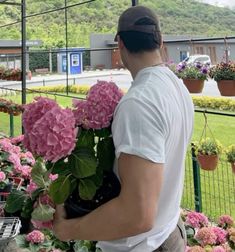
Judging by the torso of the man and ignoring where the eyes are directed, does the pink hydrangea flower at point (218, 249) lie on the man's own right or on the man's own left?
on the man's own right

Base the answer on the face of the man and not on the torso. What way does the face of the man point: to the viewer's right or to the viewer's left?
to the viewer's left

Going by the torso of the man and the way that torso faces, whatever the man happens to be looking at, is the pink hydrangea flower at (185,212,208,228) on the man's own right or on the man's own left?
on the man's own right

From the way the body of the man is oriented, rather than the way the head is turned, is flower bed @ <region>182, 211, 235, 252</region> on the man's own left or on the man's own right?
on the man's own right

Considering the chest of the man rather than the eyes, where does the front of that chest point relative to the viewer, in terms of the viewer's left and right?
facing away from the viewer and to the left of the viewer

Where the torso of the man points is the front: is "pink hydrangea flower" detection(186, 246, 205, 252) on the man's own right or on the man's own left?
on the man's own right

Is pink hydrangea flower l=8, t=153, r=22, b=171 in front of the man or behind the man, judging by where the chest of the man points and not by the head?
in front

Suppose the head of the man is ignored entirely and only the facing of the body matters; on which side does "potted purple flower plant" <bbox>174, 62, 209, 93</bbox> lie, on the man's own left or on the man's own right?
on the man's own right

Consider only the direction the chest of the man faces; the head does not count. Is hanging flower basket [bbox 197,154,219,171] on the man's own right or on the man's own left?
on the man's own right
